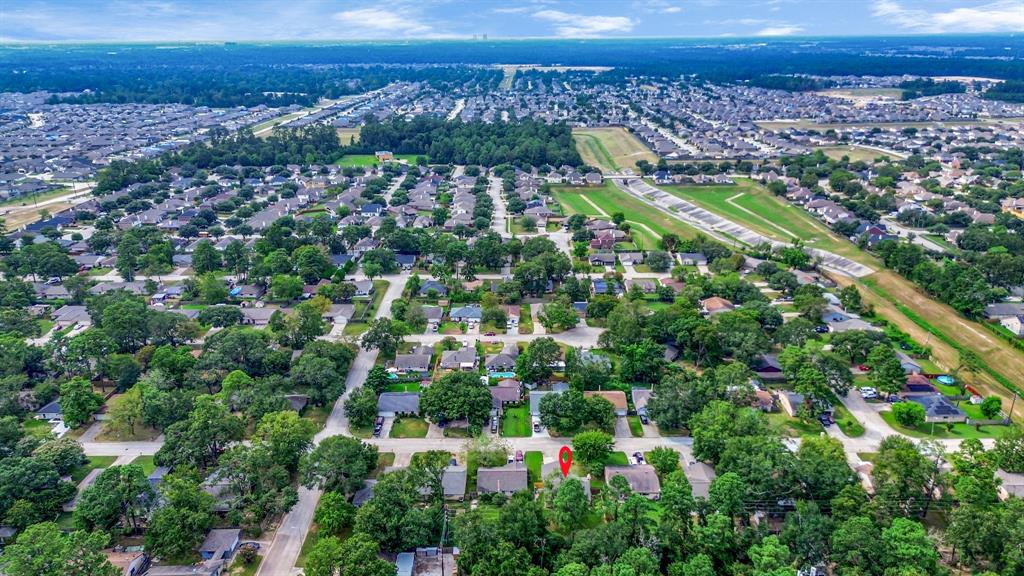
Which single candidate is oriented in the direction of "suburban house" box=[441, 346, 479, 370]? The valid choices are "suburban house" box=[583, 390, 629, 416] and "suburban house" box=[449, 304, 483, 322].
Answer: "suburban house" box=[449, 304, 483, 322]

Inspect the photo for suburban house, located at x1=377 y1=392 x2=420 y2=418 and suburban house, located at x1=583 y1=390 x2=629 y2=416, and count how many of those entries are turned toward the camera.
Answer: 2

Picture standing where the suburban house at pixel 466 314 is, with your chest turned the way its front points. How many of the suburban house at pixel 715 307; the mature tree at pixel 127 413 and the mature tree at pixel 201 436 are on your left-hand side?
1

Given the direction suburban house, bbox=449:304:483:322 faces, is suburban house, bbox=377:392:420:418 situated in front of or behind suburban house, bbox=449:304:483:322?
in front

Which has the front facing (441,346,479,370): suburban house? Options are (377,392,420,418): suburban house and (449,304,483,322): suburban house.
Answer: (449,304,483,322): suburban house

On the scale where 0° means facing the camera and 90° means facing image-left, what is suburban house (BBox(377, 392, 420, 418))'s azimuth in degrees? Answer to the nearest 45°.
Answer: approximately 0°

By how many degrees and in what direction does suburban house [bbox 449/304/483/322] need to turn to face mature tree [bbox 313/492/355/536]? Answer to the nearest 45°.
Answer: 0° — it already faces it

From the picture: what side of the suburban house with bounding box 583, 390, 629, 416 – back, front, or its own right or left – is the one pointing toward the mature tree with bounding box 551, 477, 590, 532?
front

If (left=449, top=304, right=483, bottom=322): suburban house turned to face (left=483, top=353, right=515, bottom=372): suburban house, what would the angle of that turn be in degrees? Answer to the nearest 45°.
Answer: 0° — it already faces it

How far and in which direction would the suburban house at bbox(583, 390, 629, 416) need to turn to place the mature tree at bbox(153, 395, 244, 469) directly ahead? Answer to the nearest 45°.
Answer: approximately 45° to its right

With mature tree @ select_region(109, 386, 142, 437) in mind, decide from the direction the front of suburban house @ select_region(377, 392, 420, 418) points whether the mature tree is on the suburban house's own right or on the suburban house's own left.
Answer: on the suburban house's own right

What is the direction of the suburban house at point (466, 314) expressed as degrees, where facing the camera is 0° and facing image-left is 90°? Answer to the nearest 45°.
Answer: approximately 0°

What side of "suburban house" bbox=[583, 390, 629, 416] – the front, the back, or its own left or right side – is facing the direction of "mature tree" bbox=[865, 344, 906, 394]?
left

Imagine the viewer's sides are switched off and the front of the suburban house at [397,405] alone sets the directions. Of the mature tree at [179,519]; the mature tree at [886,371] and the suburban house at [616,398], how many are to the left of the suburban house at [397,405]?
2

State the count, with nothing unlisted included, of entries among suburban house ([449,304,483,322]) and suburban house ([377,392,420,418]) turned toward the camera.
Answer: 2

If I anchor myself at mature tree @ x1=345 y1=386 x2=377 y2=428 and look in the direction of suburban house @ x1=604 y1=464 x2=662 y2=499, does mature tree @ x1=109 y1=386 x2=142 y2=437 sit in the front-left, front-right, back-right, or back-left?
back-right
